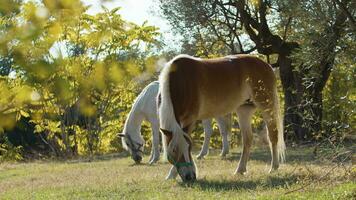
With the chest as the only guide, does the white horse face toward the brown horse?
no

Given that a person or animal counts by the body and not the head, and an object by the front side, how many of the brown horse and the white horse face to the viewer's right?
0

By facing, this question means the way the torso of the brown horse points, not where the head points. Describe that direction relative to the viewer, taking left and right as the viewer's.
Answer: facing the viewer and to the left of the viewer

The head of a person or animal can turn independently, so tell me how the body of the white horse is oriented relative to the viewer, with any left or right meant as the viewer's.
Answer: facing to the left of the viewer

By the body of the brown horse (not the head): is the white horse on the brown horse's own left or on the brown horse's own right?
on the brown horse's own right
